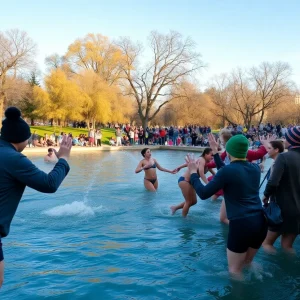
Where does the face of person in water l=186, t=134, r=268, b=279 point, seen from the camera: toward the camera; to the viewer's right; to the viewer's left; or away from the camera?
away from the camera

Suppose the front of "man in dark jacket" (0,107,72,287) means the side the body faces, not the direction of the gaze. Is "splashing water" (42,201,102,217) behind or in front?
in front

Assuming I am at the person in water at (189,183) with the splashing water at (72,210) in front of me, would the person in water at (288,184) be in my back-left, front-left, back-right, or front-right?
back-left
